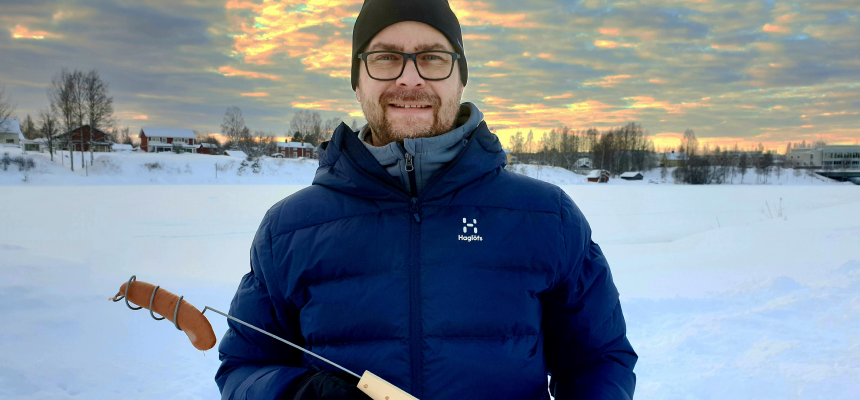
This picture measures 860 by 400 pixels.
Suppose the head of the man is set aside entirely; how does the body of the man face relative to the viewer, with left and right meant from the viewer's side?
facing the viewer

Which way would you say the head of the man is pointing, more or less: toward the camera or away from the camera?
toward the camera
